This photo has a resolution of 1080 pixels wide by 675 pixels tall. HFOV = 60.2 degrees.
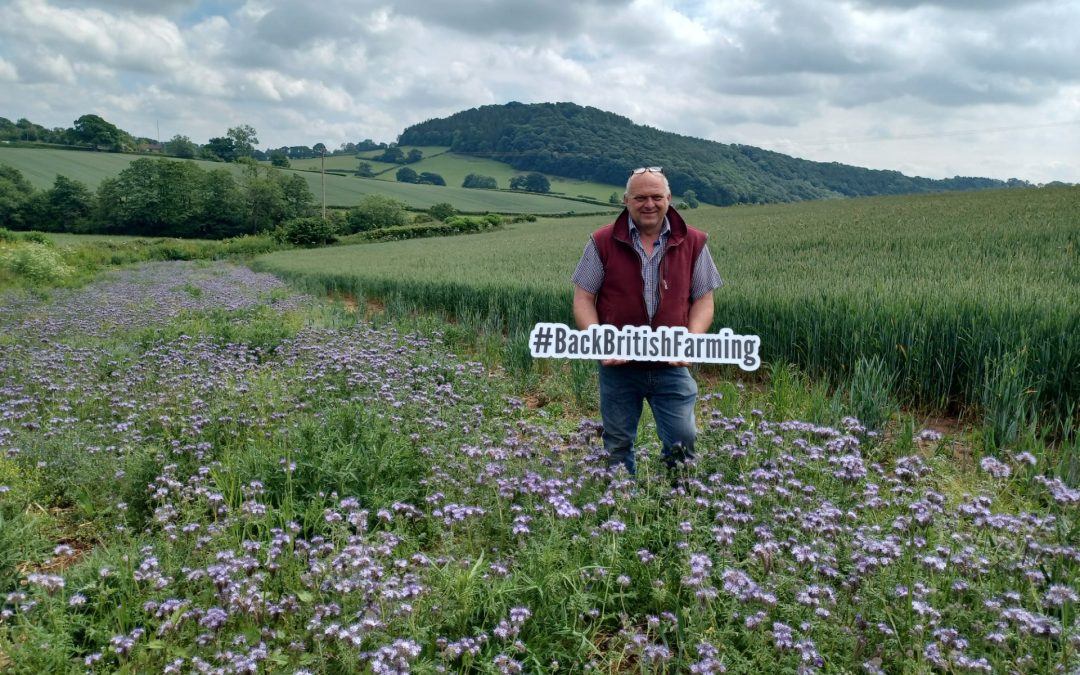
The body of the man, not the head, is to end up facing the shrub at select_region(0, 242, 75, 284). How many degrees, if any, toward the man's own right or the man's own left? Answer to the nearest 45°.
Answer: approximately 135° to the man's own right

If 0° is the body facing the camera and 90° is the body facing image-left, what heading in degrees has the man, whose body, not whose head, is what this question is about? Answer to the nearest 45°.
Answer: approximately 0°
